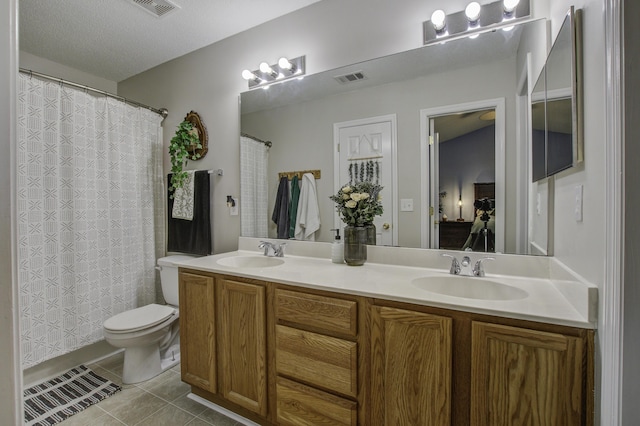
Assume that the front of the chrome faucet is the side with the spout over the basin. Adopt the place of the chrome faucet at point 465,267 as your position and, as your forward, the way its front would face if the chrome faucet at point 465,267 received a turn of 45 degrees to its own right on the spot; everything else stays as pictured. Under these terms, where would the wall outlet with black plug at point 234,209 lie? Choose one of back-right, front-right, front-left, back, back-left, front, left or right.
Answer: front-right

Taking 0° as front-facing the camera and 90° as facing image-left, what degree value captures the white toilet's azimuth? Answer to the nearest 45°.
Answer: approximately 45°

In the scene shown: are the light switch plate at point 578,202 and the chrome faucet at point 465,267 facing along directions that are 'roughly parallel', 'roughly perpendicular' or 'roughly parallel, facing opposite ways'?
roughly perpendicular

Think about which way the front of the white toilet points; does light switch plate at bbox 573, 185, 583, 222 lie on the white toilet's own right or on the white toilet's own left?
on the white toilet's own left

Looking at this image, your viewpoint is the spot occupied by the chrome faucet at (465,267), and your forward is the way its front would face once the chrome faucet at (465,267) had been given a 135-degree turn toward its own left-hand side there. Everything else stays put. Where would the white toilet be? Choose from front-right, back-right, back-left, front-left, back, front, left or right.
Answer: back-left

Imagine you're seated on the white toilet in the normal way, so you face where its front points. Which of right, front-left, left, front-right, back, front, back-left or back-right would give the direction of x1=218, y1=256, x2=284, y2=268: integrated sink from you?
left

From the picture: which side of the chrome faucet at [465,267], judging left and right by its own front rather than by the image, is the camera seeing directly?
front

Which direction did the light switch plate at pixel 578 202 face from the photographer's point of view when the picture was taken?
facing to the left of the viewer

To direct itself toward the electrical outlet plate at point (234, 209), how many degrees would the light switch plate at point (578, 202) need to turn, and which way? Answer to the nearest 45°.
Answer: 0° — it already faces it

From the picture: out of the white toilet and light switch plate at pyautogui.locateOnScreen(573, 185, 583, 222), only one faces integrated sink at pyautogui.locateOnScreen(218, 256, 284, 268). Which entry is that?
the light switch plate

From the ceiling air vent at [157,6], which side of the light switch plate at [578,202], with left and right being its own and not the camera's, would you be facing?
front

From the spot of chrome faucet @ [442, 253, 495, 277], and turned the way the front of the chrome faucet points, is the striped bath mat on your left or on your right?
on your right
